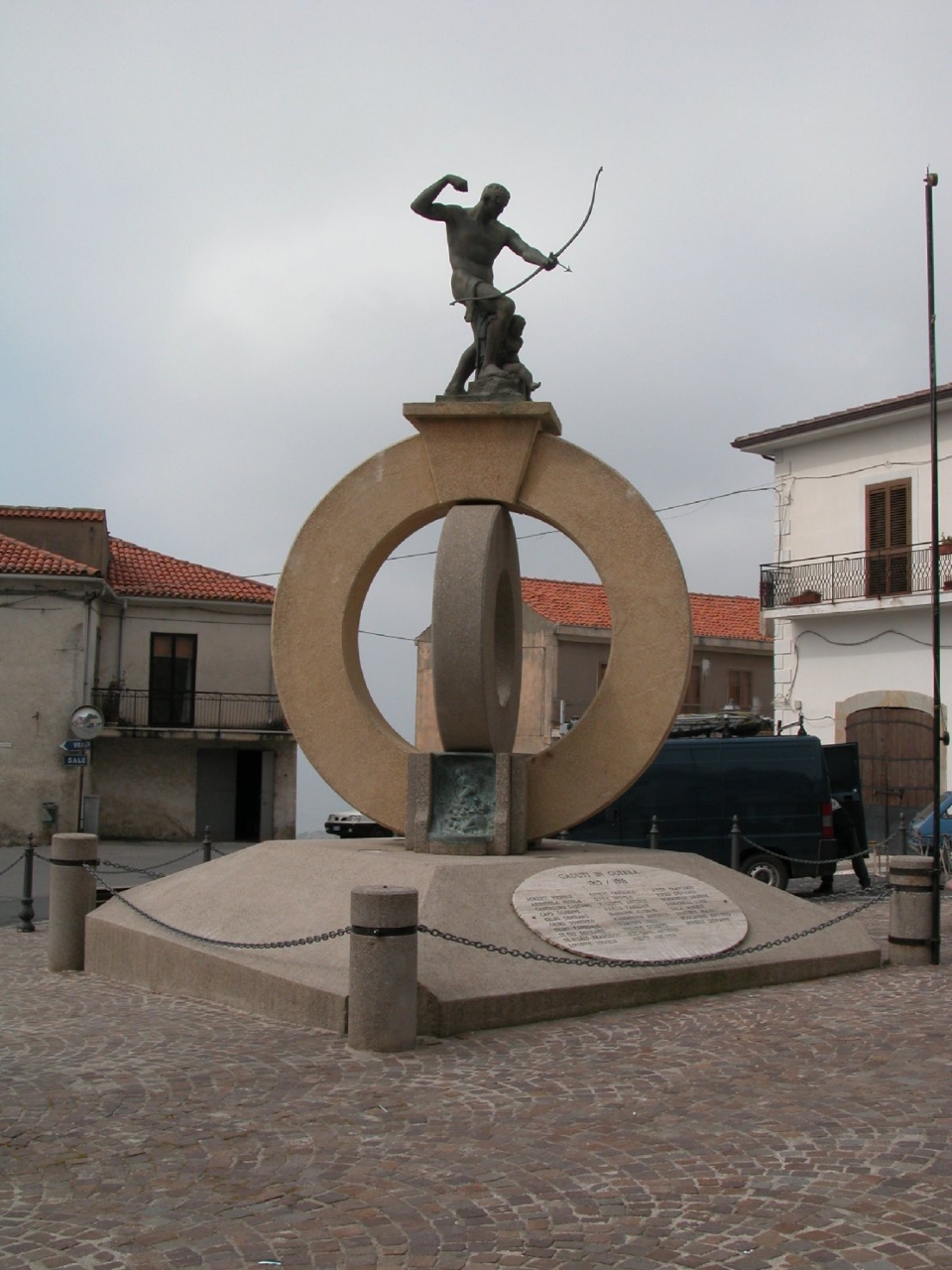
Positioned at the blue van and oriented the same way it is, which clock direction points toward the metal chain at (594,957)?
The metal chain is roughly at 9 o'clock from the blue van.

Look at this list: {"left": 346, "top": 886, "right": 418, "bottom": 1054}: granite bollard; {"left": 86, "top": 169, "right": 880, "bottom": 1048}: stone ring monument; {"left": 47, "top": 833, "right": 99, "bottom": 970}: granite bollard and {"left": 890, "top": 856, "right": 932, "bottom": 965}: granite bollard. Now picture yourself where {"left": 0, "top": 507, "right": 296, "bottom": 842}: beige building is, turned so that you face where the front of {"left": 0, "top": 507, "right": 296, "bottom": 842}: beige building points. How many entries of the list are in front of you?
4

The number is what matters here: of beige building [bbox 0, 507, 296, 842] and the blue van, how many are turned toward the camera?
1

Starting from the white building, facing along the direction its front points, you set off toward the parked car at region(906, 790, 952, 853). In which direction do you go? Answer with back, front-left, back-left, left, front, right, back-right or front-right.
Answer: front-left

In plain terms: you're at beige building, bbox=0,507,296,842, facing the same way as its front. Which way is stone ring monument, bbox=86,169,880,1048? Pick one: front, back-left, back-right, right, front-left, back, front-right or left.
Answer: front

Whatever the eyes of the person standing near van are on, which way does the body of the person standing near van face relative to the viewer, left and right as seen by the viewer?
facing to the left of the viewer

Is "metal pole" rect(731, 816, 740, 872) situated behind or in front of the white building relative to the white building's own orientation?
in front

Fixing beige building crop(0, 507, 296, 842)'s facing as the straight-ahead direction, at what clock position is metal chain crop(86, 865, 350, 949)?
The metal chain is roughly at 12 o'clock from the beige building.

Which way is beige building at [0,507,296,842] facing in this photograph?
toward the camera

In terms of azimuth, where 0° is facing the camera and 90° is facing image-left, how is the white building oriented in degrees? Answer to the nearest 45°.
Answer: approximately 45°

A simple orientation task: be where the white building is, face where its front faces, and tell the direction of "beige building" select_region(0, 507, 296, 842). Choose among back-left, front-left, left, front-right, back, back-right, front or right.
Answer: front-right

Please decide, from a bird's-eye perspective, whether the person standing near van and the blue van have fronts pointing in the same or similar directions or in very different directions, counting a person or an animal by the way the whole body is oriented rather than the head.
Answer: same or similar directions

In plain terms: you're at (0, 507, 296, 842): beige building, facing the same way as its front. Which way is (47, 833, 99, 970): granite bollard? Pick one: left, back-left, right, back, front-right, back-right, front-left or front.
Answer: front

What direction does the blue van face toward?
to the viewer's left
